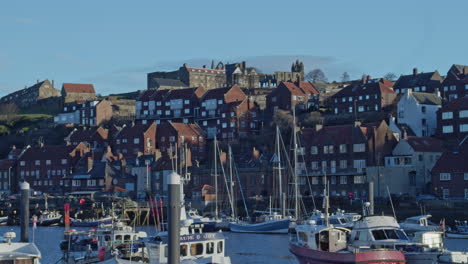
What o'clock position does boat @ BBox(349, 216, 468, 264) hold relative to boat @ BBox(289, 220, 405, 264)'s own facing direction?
boat @ BBox(349, 216, 468, 264) is roughly at 6 o'clock from boat @ BBox(289, 220, 405, 264).

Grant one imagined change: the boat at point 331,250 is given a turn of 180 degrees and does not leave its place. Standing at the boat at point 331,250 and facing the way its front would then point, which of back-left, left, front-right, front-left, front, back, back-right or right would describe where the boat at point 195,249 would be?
back-right

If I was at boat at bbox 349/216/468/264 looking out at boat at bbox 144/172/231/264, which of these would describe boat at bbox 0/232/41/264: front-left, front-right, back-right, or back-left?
front-left

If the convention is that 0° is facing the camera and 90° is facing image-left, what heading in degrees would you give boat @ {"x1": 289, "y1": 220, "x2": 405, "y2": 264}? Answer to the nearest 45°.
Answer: approximately 90°

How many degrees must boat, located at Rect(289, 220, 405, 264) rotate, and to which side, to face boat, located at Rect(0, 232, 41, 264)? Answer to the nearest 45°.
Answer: approximately 45° to its left
